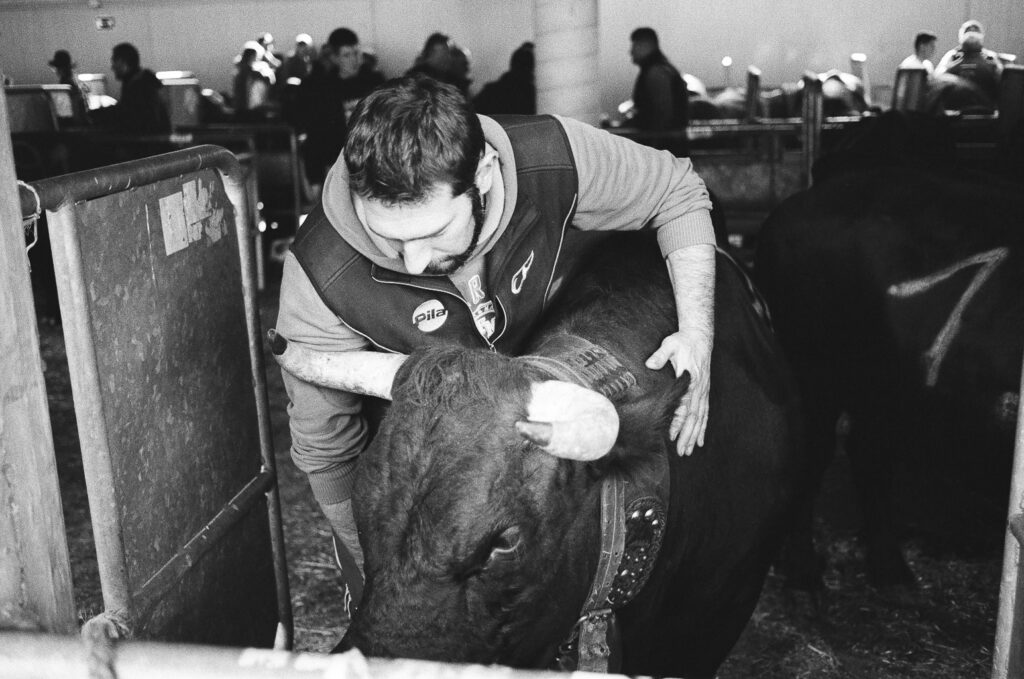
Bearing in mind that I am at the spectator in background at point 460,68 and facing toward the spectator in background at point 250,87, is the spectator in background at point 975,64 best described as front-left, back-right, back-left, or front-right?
back-right

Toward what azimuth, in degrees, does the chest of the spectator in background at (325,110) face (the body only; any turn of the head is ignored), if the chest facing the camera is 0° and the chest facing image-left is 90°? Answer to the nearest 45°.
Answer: approximately 315°

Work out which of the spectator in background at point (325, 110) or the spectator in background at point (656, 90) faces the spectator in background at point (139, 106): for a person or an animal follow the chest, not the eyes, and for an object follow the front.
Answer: the spectator in background at point (656, 90)

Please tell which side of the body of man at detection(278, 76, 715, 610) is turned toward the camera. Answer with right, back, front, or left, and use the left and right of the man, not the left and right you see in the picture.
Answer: front

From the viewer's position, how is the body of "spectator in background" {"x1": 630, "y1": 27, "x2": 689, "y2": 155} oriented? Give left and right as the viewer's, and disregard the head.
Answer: facing to the left of the viewer

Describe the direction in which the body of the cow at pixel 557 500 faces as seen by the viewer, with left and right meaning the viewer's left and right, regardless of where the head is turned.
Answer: facing the viewer and to the left of the viewer

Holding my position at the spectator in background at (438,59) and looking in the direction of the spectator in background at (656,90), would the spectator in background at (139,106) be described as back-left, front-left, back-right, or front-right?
back-right

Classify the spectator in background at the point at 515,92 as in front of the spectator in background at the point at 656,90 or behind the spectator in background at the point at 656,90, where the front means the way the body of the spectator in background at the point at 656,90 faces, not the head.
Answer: in front

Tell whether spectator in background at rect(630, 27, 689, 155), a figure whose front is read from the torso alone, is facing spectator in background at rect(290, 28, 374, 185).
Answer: yes

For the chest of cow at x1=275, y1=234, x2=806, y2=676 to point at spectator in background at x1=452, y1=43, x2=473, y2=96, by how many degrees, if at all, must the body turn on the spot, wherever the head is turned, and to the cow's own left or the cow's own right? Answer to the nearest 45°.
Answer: approximately 135° to the cow's own right

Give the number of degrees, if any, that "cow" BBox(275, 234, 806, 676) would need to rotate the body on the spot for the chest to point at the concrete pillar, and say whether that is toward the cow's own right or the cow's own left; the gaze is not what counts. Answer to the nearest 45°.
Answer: approximately 135° to the cow's own right

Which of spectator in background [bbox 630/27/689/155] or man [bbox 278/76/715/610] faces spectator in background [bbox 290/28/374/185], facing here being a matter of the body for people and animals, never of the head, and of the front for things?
spectator in background [bbox 630/27/689/155]

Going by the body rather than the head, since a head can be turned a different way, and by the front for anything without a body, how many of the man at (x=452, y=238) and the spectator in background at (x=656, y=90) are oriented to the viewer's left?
1

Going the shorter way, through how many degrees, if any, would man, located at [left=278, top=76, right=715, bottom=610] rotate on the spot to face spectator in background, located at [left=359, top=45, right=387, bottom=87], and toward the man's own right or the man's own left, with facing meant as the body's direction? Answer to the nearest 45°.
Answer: approximately 180°

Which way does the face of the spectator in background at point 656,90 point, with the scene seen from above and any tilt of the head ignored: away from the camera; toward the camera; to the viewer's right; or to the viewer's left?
to the viewer's left

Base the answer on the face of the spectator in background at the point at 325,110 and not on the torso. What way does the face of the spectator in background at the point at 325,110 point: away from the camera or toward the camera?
toward the camera
